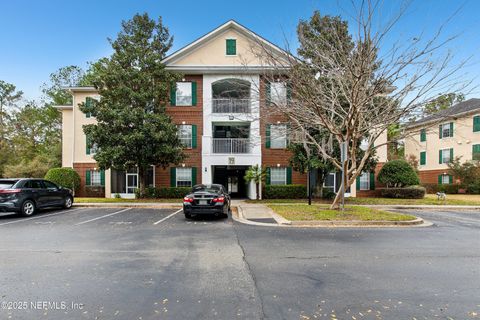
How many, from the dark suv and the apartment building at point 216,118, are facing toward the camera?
1

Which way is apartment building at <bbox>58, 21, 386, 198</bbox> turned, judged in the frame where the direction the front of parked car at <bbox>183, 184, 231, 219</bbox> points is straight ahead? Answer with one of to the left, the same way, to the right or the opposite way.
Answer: the opposite way

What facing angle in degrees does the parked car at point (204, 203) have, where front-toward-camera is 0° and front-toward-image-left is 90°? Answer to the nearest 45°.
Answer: approximately 180°

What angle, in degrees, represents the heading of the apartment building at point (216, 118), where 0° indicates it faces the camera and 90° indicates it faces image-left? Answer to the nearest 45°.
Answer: approximately 0°

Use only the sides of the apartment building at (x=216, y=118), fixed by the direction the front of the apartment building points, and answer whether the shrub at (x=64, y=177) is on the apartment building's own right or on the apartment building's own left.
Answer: on the apartment building's own right

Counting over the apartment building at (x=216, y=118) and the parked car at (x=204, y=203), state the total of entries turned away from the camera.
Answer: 1

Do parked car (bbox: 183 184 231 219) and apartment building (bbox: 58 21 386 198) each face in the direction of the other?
yes

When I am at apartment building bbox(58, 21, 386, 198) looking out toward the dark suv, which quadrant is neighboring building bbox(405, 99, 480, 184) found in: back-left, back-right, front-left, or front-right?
back-left

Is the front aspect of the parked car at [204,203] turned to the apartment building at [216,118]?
yes

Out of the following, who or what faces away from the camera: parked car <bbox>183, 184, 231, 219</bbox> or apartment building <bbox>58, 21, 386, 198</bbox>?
the parked car
